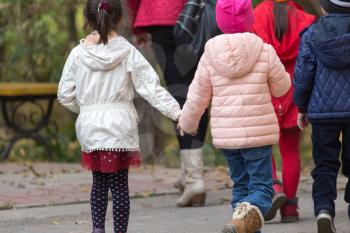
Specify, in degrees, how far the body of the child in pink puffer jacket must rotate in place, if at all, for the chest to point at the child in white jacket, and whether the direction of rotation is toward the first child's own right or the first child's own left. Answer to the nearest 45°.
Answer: approximately 90° to the first child's own left

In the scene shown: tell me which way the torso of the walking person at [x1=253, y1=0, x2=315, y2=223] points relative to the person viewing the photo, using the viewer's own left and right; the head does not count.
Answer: facing away from the viewer

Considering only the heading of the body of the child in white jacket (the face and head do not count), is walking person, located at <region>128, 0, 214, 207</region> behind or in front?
in front

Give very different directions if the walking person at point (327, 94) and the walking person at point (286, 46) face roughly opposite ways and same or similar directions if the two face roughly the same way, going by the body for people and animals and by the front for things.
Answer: same or similar directions

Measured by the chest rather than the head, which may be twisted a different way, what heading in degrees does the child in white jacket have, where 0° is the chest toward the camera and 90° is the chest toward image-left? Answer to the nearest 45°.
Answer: approximately 180°

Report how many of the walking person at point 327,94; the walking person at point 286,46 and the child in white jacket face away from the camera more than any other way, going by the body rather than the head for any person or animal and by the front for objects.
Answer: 3

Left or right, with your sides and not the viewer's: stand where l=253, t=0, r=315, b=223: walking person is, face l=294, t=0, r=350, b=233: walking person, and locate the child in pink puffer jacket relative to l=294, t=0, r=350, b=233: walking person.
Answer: right

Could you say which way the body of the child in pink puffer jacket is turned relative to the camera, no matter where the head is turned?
away from the camera

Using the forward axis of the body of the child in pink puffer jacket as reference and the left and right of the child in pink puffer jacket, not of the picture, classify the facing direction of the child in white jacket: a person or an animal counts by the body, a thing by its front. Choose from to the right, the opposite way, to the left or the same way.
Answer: the same way

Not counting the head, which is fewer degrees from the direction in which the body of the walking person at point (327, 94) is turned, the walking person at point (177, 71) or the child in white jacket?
the walking person

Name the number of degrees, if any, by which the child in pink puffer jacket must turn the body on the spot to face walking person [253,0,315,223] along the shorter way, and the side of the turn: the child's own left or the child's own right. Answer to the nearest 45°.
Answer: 0° — they already face them

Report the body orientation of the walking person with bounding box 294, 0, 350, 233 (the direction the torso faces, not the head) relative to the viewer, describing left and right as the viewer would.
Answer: facing away from the viewer

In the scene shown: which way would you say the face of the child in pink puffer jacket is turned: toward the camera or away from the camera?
away from the camera

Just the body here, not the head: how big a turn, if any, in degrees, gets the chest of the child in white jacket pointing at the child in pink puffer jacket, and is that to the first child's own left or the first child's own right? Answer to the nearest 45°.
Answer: approximately 90° to the first child's own right

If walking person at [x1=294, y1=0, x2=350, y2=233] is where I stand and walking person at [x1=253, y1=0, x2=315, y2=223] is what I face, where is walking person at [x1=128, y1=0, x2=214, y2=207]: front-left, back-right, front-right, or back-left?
front-left

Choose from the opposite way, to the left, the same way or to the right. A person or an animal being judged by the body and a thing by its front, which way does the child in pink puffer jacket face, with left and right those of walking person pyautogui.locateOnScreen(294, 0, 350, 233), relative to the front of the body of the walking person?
the same way

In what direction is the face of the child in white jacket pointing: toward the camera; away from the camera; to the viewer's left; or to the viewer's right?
away from the camera
